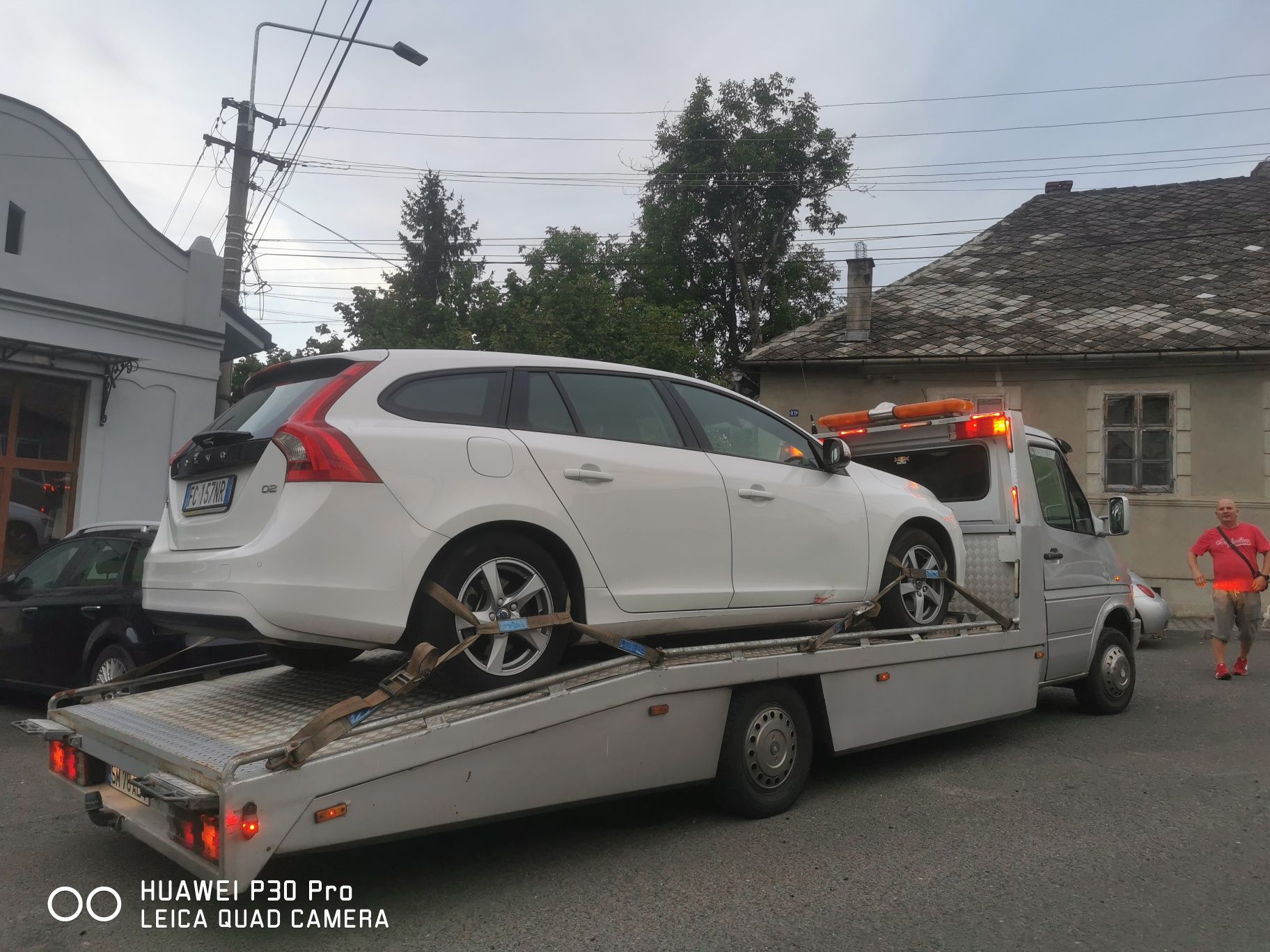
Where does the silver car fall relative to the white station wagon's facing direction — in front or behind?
in front

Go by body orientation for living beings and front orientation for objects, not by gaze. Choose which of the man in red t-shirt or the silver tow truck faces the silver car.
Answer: the silver tow truck

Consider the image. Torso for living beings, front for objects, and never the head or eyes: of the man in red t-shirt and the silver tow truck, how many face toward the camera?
1

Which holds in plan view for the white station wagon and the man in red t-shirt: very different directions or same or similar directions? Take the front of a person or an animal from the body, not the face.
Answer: very different directions

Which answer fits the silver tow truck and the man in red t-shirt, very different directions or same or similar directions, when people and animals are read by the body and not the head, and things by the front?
very different directions

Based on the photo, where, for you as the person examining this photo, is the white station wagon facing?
facing away from the viewer and to the right of the viewer

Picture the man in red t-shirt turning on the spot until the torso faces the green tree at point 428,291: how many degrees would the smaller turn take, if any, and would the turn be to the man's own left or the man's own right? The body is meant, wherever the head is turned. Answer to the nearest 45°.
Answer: approximately 135° to the man's own right

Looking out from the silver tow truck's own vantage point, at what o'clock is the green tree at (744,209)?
The green tree is roughly at 11 o'clock from the silver tow truck.

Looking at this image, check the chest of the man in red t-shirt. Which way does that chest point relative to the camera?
toward the camera

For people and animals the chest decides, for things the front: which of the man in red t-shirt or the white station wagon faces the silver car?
the white station wagon

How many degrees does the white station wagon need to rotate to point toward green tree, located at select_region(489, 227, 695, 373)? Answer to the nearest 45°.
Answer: approximately 45° to its left

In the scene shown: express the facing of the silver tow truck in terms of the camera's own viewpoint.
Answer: facing away from the viewer and to the right of the viewer

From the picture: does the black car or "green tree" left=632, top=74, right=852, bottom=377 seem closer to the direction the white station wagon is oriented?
the green tree

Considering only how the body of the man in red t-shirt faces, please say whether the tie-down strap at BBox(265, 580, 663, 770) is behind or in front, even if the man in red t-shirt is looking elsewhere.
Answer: in front

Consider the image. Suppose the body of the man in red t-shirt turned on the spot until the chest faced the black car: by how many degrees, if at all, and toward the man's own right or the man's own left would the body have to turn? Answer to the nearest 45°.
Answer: approximately 45° to the man's own right
